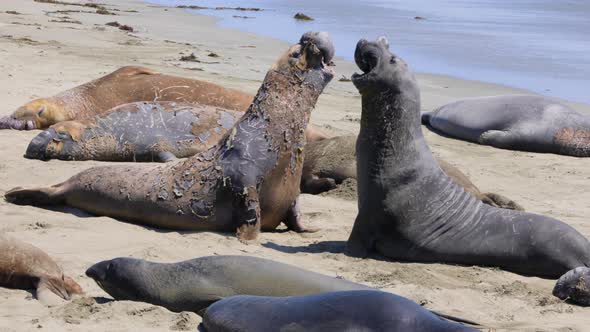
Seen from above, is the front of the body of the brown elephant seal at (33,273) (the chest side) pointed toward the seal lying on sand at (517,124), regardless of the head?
no

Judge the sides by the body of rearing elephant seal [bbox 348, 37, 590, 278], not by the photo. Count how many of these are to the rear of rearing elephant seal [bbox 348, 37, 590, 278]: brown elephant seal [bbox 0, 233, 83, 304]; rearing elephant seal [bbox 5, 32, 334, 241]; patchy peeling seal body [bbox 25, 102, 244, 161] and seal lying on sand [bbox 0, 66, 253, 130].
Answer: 0

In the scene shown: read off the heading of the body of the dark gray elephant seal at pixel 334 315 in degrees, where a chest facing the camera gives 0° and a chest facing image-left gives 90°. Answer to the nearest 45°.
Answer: approximately 90°

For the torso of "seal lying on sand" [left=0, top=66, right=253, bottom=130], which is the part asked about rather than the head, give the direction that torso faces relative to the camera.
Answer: to the viewer's left

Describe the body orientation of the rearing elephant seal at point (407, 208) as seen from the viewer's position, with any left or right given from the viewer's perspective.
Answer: facing to the left of the viewer

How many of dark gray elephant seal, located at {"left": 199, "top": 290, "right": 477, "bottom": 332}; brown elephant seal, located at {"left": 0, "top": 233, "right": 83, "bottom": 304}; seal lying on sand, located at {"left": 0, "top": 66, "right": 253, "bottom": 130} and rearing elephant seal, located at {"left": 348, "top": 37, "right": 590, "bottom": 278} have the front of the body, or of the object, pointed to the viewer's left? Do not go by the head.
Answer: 4

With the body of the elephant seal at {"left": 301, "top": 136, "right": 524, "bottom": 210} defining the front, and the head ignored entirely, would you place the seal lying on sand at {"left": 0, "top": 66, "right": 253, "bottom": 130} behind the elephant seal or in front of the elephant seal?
in front

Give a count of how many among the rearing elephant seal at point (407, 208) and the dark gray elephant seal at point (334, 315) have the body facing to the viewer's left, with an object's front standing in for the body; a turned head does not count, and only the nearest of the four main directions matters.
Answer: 2

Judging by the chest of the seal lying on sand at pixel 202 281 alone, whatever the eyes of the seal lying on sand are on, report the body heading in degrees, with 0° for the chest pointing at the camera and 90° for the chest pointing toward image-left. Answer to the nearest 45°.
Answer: approximately 90°

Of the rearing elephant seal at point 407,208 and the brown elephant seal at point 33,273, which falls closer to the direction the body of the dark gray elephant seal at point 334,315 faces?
the brown elephant seal

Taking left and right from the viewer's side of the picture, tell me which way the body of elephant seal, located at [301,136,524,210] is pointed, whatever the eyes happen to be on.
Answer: facing to the left of the viewer
